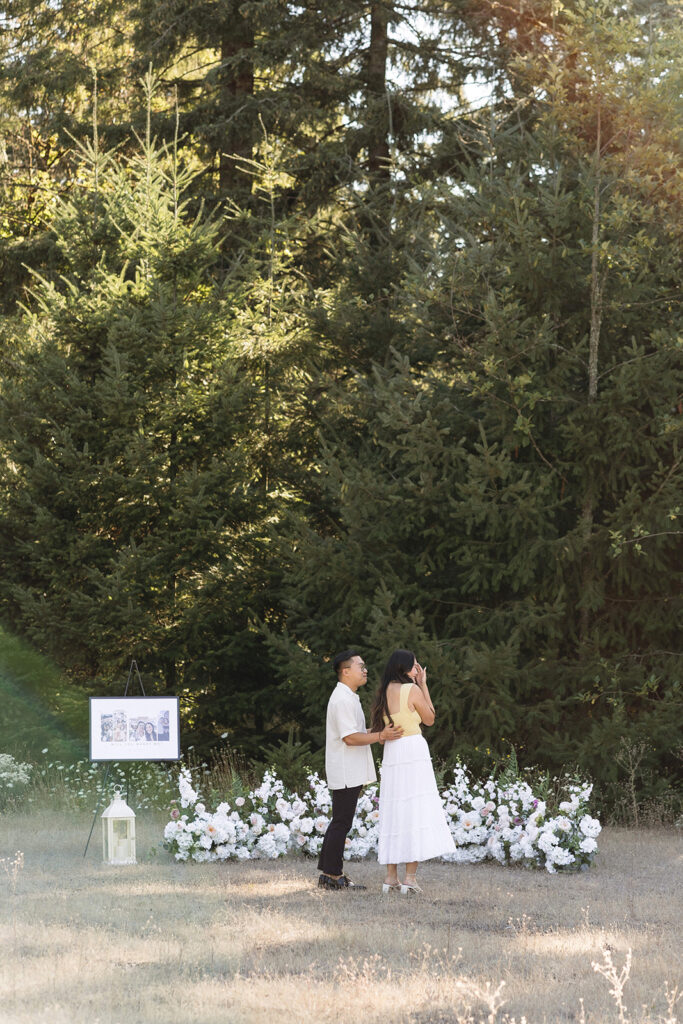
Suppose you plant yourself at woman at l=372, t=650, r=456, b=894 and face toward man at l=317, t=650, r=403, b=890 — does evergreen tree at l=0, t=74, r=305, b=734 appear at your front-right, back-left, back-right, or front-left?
front-right

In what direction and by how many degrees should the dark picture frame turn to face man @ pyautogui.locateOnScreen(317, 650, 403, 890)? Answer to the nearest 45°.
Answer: approximately 45° to its left

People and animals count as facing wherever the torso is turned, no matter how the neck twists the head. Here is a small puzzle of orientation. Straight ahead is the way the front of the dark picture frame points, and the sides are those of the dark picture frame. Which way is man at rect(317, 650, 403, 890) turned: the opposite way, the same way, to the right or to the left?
to the left

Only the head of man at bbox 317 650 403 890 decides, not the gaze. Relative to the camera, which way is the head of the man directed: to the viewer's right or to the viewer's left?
to the viewer's right

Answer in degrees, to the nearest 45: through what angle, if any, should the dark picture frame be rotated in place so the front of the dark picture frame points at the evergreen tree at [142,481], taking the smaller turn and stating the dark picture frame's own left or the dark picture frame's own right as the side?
approximately 180°

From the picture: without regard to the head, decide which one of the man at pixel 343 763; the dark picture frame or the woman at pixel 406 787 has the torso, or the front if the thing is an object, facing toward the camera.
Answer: the dark picture frame

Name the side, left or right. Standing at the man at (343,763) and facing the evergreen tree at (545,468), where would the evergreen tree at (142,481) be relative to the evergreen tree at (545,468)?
left

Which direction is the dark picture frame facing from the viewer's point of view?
toward the camera

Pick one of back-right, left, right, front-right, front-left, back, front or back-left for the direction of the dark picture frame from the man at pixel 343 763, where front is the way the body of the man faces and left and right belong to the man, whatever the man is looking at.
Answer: back-left

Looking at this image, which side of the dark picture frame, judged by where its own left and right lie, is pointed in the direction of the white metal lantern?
front

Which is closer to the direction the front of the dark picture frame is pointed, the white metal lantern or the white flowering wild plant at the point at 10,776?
the white metal lantern

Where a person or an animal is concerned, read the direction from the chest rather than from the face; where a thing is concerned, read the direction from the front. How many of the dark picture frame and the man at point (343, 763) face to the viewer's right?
1

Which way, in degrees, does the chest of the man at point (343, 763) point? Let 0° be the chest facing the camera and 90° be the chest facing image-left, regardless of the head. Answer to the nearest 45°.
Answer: approximately 270°
